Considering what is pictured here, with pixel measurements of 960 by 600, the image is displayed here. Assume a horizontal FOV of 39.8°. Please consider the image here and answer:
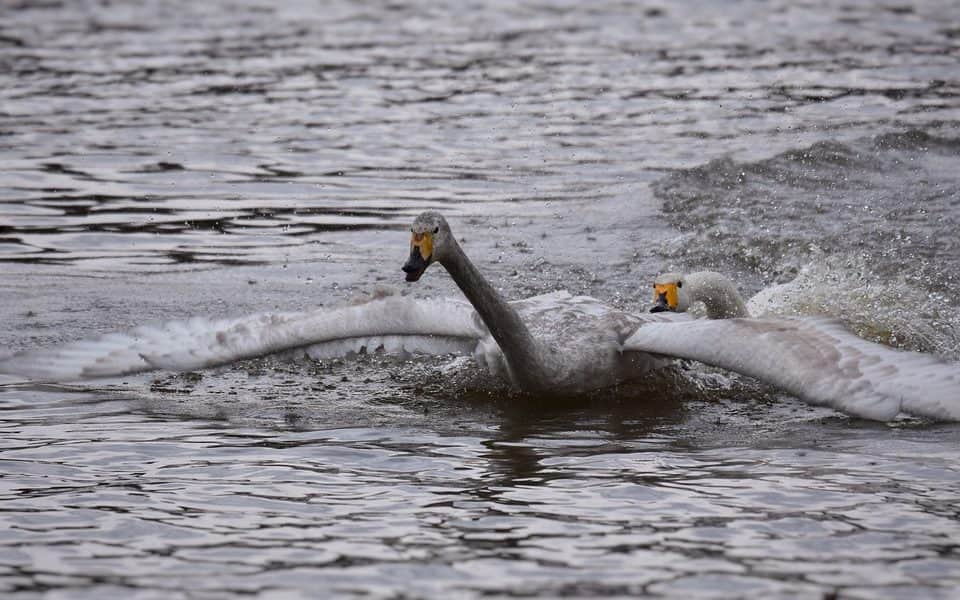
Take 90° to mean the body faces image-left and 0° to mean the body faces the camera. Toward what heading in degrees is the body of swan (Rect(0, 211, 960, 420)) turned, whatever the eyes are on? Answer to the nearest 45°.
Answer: approximately 45°
